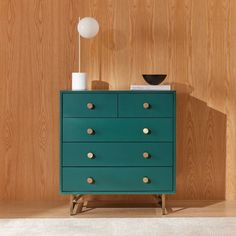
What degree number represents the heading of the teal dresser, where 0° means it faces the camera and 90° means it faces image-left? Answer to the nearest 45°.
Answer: approximately 0°
